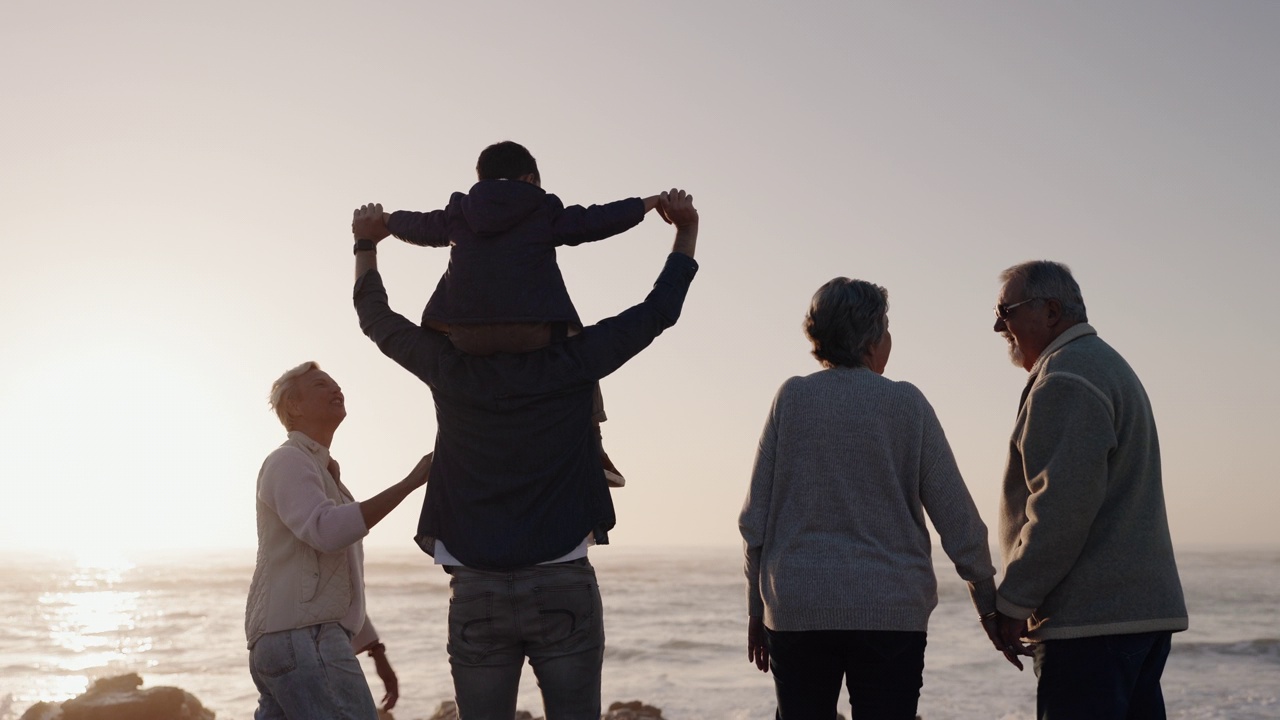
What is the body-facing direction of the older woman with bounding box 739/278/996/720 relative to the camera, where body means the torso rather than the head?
away from the camera

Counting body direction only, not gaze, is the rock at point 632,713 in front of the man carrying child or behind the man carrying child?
in front

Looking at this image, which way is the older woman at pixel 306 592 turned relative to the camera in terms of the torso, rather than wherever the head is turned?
to the viewer's right

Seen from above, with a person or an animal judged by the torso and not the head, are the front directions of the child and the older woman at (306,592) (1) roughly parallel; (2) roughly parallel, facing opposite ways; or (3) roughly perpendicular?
roughly perpendicular

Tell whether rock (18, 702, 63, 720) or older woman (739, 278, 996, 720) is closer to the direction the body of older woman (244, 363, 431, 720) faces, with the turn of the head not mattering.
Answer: the older woman

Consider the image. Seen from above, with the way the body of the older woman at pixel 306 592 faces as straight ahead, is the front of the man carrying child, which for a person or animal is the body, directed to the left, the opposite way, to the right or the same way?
to the left

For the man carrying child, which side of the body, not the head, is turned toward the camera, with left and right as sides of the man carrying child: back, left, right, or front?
back

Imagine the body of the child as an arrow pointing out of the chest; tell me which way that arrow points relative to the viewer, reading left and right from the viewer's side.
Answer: facing away from the viewer
